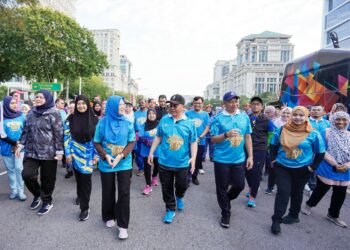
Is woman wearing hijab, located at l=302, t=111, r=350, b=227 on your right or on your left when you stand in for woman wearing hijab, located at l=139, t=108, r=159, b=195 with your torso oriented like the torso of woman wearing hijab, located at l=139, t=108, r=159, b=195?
on your left

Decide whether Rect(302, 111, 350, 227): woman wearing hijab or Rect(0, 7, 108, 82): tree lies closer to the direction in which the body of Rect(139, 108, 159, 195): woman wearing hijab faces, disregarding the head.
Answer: the woman wearing hijab

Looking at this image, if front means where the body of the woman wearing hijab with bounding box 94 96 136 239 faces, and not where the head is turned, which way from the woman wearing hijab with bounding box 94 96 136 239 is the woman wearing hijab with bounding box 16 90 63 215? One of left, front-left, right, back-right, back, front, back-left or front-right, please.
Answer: back-right

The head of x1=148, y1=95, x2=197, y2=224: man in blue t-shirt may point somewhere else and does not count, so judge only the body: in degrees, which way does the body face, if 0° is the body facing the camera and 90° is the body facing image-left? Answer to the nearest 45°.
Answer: approximately 0°

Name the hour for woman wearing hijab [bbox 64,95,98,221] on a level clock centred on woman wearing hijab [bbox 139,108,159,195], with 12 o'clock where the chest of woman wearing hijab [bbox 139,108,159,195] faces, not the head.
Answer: woman wearing hijab [bbox 64,95,98,221] is roughly at 1 o'clock from woman wearing hijab [bbox 139,108,159,195].

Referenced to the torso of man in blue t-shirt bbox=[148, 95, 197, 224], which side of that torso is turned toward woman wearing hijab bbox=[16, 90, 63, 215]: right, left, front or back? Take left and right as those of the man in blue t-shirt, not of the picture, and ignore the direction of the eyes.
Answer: right

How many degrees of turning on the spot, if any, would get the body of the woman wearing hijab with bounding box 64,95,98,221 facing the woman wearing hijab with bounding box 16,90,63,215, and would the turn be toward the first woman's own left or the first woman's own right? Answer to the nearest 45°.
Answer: approximately 135° to the first woman's own right

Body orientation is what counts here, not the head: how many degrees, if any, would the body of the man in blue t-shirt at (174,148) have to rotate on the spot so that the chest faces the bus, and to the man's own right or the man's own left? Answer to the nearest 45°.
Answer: approximately 135° to the man's own left

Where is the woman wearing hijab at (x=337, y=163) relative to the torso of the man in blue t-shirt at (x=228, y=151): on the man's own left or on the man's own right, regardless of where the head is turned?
on the man's own left

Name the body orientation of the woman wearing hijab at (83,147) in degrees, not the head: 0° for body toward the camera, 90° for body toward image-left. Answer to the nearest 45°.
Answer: approximately 0°
